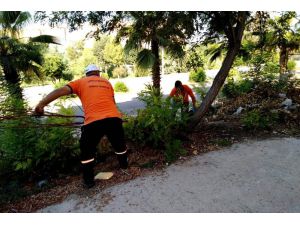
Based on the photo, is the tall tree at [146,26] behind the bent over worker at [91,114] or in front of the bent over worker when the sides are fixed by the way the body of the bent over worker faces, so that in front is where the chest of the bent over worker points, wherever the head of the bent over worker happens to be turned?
in front

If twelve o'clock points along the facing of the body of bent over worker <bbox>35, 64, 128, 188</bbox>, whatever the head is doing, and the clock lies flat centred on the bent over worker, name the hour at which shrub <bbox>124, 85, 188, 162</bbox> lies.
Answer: The shrub is roughly at 2 o'clock from the bent over worker.

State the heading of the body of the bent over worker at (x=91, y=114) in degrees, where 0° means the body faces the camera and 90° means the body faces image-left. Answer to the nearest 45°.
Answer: approximately 180°

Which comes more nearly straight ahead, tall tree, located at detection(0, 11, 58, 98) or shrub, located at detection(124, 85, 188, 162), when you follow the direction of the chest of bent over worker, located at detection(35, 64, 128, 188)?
the tall tree

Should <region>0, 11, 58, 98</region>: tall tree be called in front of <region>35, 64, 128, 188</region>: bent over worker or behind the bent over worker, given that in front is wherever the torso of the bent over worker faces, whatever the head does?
in front

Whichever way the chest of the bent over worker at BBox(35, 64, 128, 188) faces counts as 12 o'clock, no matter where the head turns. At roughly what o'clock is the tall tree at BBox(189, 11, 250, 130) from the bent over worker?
The tall tree is roughly at 2 o'clock from the bent over worker.
